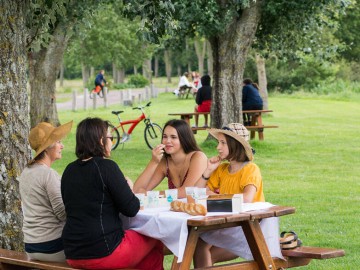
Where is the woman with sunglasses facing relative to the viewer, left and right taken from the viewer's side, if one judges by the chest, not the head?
facing away from the viewer and to the right of the viewer

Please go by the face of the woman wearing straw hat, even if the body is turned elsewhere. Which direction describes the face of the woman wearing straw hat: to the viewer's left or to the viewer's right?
to the viewer's right

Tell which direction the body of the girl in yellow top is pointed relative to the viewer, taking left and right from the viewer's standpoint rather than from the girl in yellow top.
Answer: facing the viewer and to the left of the viewer

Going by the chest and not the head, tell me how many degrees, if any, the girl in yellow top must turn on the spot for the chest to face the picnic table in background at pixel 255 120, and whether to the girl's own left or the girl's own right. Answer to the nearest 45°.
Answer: approximately 135° to the girl's own right

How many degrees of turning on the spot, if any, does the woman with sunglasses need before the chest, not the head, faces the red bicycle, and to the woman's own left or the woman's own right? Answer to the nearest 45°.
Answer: approximately 45° to the woman's own left

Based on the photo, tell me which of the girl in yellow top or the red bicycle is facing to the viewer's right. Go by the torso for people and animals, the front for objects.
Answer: the red bicycle

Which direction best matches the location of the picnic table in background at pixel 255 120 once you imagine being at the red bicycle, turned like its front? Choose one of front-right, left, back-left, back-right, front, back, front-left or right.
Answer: front

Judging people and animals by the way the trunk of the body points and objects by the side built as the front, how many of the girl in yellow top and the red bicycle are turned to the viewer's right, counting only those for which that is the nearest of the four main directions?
1

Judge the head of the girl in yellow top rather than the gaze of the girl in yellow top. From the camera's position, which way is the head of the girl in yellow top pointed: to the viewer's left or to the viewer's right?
to the viewer's left

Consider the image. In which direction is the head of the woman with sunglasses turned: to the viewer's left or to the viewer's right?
to the viewer's right

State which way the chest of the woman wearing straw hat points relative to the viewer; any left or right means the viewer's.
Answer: facing away from the viewer and to the right of the viewer

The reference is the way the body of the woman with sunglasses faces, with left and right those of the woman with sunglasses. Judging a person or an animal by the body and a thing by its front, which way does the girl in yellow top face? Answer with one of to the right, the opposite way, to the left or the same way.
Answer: the opposite way

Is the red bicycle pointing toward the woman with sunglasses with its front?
no

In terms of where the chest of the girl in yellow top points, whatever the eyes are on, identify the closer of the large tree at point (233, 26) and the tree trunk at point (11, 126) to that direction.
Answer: the tree trunk

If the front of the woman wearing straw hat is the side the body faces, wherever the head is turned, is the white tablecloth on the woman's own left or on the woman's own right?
on the woman's own right

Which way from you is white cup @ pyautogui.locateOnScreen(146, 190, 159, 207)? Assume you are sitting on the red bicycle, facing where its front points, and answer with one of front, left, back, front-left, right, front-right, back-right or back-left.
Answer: right

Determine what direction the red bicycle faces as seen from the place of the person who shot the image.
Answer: facing to the right of the viewer

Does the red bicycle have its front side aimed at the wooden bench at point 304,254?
no
